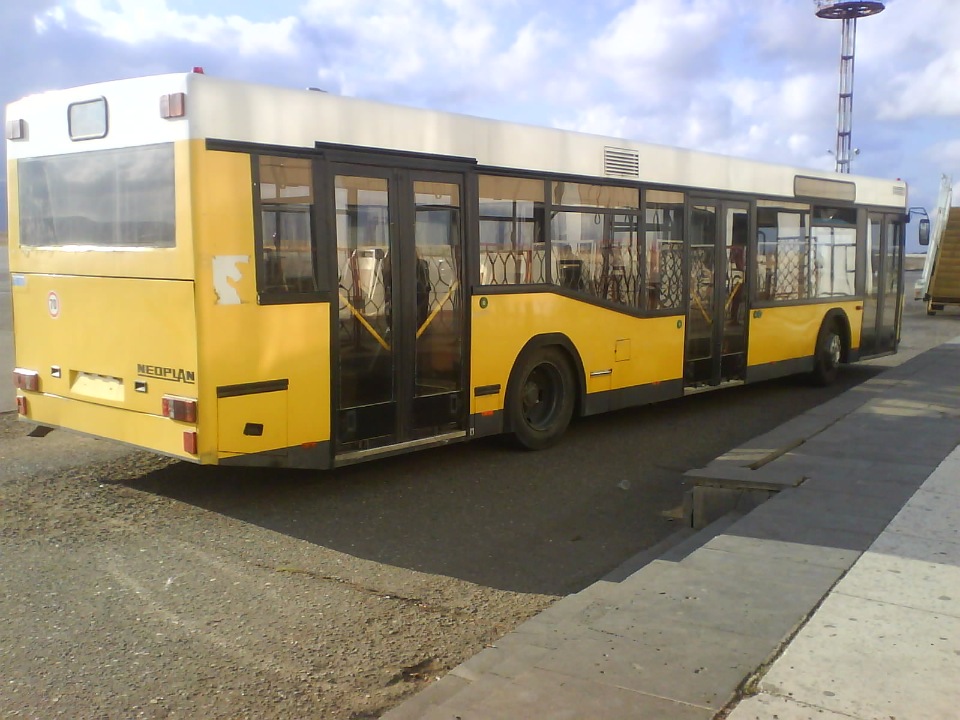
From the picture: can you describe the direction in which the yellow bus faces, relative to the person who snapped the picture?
facing away from the viewer and to the right of the viewer
